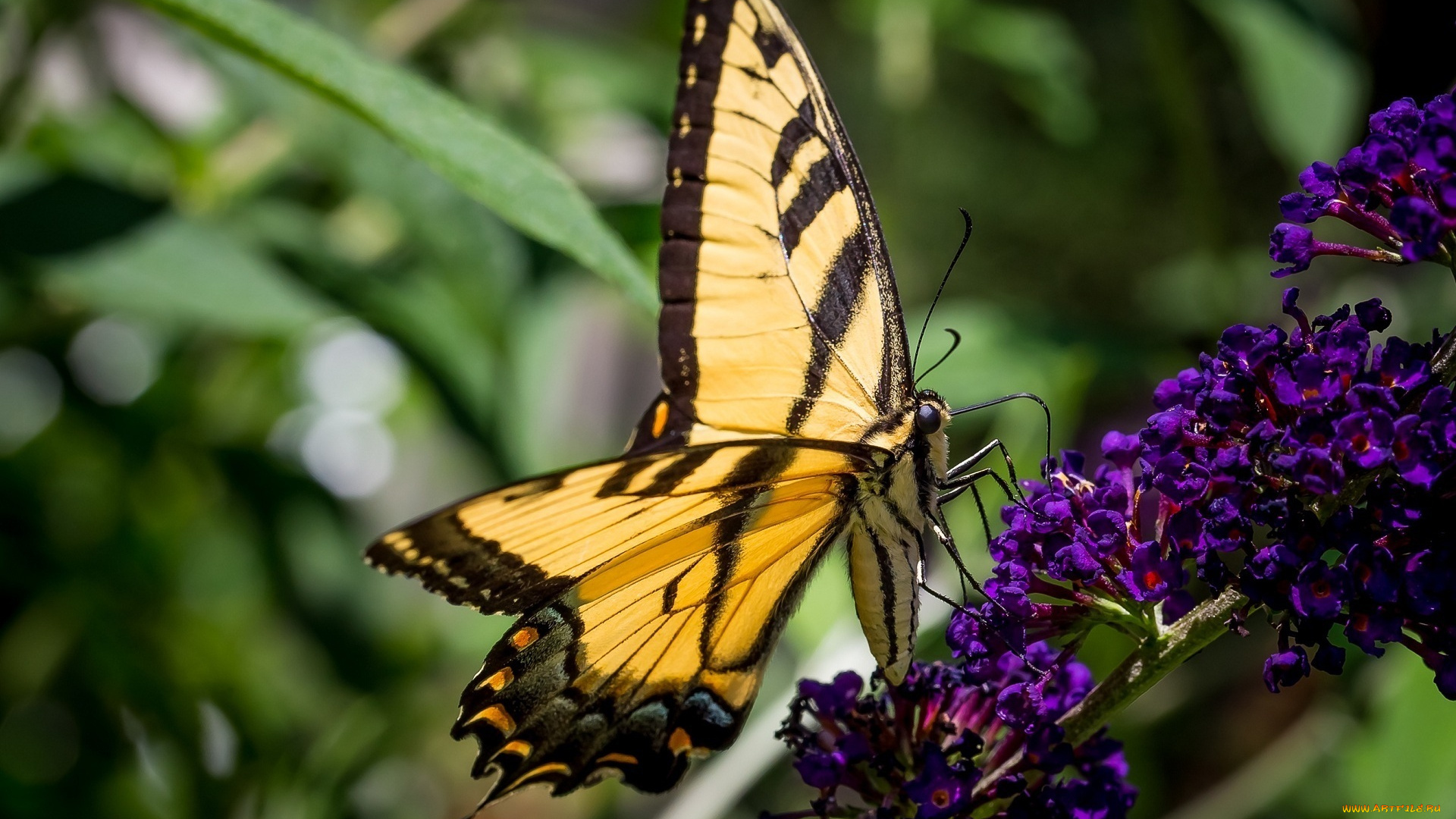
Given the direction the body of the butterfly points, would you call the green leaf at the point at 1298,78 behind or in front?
in front

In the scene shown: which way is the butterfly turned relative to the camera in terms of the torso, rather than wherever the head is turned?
to the viewer's right
